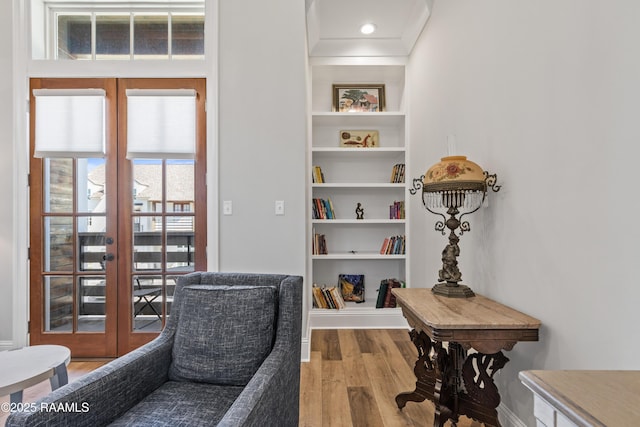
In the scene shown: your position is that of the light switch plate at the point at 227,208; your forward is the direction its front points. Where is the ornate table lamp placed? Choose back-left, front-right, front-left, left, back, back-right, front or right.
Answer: front-left

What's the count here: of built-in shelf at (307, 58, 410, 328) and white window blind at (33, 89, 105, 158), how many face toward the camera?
2

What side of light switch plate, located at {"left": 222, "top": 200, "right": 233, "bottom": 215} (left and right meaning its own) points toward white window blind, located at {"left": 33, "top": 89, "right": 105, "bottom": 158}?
right

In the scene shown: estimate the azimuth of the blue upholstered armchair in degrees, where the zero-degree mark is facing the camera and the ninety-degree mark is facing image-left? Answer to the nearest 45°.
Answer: approximately 45°

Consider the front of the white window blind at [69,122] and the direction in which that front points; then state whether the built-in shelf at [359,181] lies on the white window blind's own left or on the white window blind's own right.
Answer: on the white window blind's own left

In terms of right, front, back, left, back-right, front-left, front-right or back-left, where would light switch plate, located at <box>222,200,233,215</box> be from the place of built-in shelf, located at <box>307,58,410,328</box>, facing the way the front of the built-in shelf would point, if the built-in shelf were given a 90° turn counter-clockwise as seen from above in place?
back-right

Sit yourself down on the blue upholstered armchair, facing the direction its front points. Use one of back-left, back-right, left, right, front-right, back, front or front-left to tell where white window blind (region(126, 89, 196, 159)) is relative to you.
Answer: back-right

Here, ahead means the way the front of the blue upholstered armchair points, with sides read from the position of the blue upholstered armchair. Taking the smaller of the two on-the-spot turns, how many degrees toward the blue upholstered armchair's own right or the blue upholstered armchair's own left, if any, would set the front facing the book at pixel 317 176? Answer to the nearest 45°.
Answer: approximately 180°

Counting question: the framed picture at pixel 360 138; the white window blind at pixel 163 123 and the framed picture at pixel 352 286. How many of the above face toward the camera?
3

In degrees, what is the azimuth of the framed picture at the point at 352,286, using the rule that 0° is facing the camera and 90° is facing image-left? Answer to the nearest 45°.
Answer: approximately 0°
